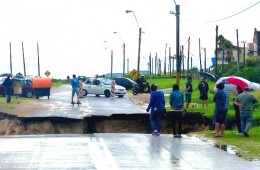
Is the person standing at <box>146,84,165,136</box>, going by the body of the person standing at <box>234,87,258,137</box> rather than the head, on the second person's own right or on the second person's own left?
on the second person's own left
